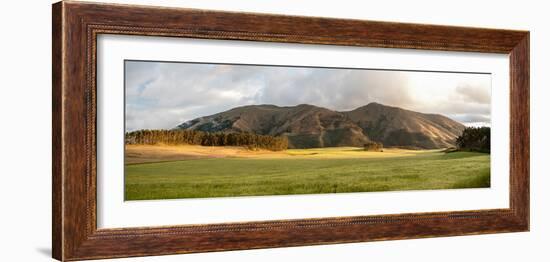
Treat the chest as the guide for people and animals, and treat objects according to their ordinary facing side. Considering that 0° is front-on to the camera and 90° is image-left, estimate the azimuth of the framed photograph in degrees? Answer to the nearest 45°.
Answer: approximately 315°
